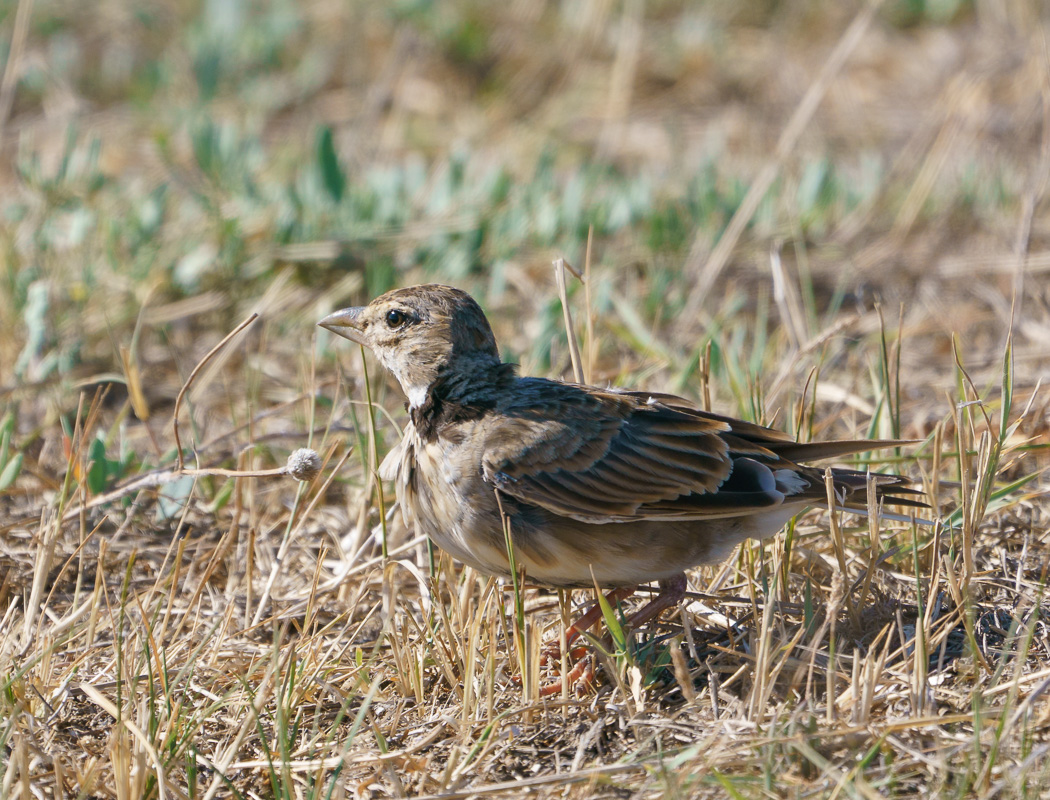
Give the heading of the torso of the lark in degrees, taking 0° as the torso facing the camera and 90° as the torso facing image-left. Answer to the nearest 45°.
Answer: approximately 90°

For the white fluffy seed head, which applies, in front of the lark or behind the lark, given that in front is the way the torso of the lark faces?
in front
